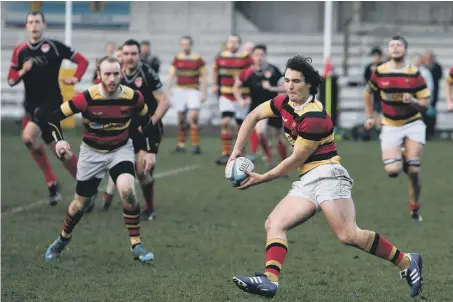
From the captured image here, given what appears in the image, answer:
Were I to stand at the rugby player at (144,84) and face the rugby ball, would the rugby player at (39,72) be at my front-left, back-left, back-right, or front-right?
back-right

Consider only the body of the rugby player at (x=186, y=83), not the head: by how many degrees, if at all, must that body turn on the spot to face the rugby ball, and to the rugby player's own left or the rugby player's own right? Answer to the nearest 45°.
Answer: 0° — they already face it

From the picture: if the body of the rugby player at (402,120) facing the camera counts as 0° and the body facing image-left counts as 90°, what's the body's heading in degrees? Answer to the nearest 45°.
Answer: approximately 0°

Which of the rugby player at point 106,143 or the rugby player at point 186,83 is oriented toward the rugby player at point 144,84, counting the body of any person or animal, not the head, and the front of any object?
the rugby player at point 186,83

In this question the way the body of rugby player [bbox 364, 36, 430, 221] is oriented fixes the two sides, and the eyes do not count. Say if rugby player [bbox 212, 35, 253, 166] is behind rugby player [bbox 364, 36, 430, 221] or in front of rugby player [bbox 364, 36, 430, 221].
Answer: behind

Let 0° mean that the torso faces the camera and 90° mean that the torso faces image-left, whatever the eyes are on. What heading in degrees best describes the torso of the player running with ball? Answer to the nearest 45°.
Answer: approximately 45°
